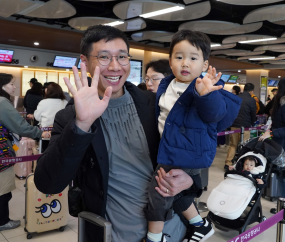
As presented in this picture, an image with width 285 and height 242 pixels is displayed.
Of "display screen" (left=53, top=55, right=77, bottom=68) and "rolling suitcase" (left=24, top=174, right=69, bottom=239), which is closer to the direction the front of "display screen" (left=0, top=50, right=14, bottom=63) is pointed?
the rolling suitcase

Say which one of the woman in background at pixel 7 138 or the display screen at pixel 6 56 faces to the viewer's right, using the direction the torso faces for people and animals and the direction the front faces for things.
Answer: the woman in background

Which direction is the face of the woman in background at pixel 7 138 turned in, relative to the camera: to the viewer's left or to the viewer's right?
to the viewer's right

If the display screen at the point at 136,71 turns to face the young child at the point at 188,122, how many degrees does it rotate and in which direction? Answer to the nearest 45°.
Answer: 0° — it already faces them

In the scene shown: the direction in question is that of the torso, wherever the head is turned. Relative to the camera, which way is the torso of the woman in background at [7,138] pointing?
to the viewer's right

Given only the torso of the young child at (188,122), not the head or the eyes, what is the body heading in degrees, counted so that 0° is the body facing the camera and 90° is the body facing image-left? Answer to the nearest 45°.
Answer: approximately 45°

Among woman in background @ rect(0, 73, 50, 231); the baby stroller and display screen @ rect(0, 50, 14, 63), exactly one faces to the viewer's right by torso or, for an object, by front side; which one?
the woman in background
